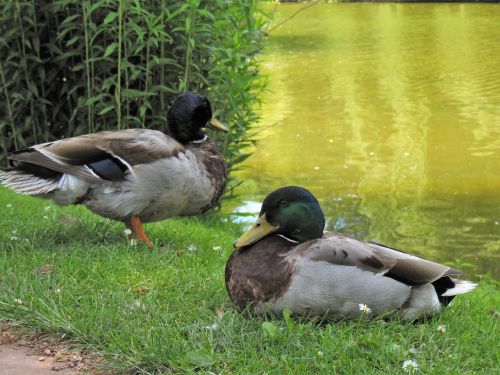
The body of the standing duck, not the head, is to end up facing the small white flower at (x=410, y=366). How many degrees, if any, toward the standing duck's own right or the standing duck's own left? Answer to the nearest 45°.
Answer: approximately 45° to the standing duck's own right

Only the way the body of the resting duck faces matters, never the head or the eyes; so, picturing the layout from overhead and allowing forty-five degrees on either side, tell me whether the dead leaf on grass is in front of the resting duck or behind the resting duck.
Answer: in front

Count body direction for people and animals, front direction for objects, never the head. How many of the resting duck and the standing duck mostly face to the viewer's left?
1

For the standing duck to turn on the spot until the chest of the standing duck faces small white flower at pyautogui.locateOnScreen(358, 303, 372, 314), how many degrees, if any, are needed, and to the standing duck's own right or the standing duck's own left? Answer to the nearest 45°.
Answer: approximately 45° to the standing duck's own right

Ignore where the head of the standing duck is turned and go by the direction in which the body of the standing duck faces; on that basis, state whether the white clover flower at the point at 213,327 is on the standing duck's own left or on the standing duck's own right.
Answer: on the standing duck's own right

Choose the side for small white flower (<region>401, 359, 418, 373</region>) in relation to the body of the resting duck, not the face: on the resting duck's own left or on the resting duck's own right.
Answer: on the resting duck's own left

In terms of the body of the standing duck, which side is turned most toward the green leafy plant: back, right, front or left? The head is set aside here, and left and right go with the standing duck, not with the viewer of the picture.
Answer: left

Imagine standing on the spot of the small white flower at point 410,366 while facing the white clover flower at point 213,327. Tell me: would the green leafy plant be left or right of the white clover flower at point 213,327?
right

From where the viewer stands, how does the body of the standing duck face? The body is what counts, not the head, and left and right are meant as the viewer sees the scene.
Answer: facing to the right of the viewer

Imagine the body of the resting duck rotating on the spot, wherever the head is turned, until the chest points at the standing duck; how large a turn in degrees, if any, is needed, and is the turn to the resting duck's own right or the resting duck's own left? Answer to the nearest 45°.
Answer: approximately 45° to the resting duck's own right

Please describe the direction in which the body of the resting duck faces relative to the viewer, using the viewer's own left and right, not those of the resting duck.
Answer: facing to the left of the viewer

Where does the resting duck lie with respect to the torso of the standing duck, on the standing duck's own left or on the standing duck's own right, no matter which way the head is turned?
on the standing duck's own right

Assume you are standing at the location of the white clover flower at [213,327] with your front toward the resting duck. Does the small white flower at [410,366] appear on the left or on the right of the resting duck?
right

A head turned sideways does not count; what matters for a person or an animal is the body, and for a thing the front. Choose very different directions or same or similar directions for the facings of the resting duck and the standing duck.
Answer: very different directions

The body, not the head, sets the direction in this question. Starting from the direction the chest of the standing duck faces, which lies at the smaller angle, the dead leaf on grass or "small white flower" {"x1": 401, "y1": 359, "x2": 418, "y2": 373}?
the small white flower
